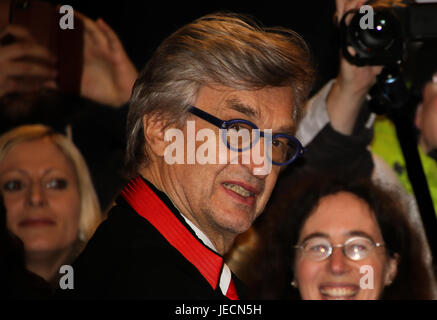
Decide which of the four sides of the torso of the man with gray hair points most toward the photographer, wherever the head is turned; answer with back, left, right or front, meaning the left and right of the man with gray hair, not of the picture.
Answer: left

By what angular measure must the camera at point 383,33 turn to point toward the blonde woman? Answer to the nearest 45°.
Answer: approximately 90° to its right

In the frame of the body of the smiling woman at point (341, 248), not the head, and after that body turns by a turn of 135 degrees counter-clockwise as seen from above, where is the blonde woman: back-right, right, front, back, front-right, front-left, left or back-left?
back-left
